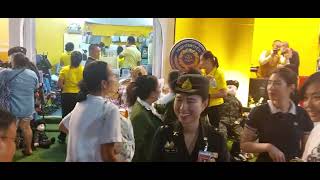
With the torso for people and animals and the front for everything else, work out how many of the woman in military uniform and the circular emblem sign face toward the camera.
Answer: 2

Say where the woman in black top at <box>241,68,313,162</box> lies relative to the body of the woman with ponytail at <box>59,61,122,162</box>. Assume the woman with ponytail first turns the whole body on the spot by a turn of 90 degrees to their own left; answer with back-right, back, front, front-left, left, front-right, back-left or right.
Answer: back-right

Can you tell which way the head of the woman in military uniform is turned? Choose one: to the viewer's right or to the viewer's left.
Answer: to the viewer's left

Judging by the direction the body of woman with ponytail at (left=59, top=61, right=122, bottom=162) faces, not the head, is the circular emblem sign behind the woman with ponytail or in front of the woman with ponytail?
in front

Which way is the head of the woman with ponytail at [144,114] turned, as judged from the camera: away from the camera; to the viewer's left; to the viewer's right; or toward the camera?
to the viewer's right

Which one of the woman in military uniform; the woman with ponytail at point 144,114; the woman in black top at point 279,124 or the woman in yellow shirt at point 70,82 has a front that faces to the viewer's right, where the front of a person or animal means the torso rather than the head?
the woman with ponytail

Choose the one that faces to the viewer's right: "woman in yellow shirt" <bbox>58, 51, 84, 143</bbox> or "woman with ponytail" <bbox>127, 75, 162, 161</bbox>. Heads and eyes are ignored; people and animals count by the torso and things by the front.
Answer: the woman with ponytail

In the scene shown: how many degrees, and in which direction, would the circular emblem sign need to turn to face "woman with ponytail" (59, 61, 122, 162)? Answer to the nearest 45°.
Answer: approximately 45° to its right

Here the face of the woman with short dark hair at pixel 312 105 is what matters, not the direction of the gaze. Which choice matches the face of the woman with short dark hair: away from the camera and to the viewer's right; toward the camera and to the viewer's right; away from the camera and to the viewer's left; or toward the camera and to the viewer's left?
toward the camera and to the viewer's left
